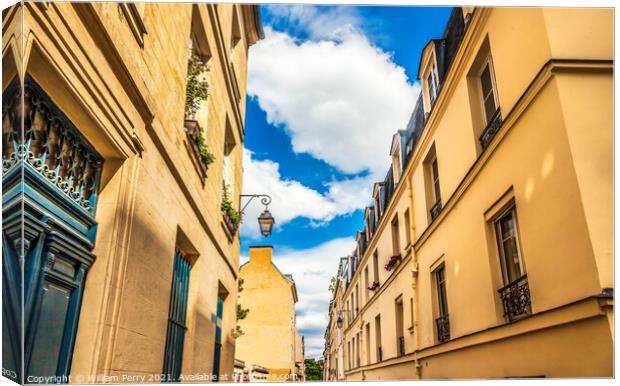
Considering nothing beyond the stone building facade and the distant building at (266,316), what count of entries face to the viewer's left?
0

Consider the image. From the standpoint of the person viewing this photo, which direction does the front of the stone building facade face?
facing the viewer and to the right of the viewer

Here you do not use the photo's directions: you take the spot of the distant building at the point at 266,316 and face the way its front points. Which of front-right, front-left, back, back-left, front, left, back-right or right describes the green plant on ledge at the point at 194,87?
right

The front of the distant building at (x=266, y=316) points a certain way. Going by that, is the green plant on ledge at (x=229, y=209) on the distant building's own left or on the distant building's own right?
on the distant building's own right

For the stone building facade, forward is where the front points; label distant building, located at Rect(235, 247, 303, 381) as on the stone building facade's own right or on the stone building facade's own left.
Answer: on the stone building facade's own left

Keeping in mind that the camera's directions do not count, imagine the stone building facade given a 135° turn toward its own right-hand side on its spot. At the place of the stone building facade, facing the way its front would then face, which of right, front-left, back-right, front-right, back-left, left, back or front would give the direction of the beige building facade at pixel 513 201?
back
